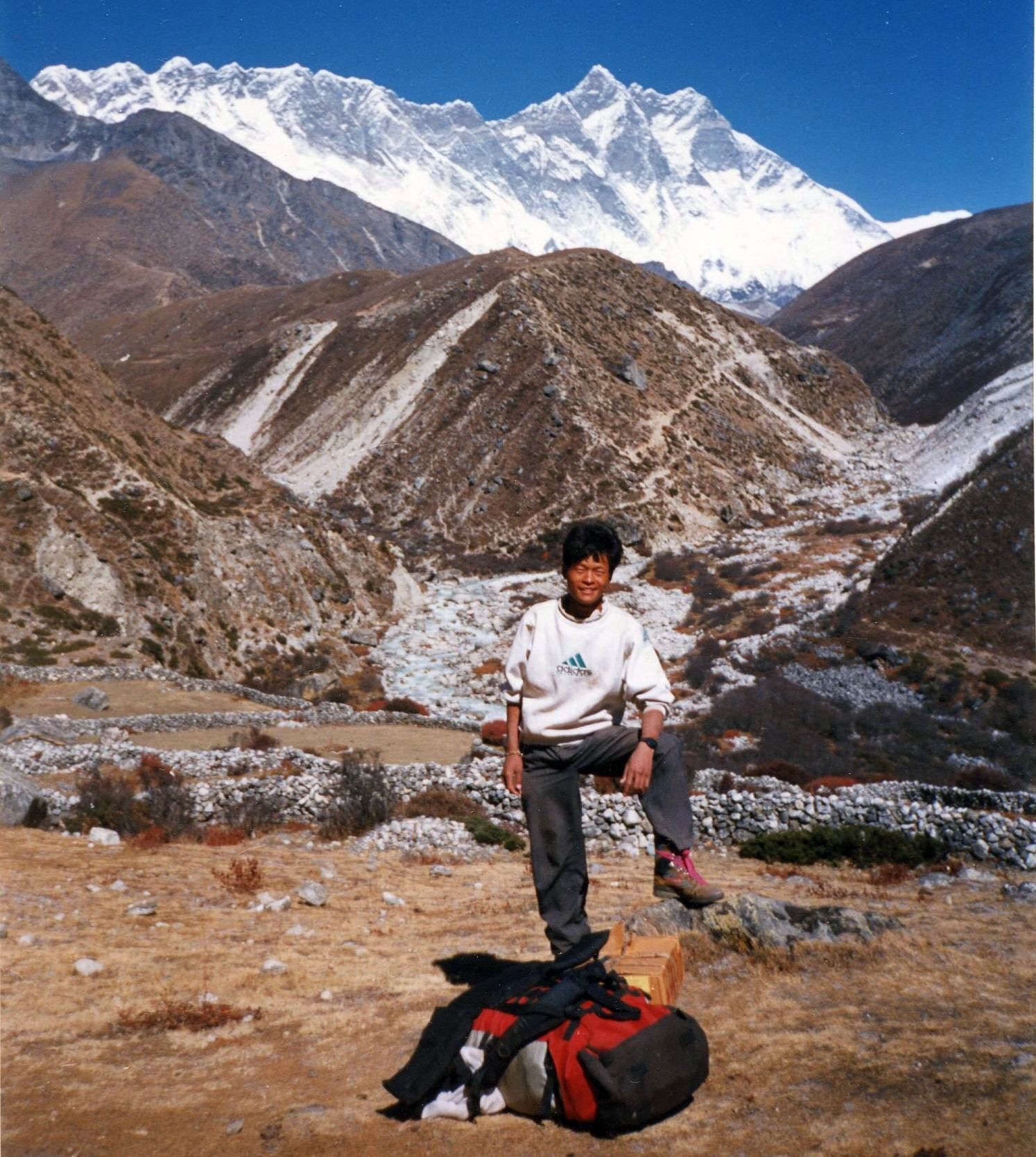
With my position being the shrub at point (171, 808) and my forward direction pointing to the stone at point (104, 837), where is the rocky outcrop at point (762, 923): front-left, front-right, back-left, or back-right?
front-left

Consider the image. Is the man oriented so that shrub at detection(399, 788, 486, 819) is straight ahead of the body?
no

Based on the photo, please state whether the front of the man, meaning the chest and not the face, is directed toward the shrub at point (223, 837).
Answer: no

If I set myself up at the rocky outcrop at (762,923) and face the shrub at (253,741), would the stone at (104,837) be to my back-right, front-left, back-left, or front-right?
front-left

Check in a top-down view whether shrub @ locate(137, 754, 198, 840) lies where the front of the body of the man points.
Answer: no

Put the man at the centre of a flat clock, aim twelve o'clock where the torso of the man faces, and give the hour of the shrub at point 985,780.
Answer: The shrub is roughly at 7 o'clock from the man.

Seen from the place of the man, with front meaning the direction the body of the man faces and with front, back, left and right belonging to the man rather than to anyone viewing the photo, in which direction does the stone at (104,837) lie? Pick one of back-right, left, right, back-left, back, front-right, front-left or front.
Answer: back-right

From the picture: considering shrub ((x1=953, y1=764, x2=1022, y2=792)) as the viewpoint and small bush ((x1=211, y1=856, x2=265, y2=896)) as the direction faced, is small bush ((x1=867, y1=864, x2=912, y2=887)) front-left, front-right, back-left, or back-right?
front-left

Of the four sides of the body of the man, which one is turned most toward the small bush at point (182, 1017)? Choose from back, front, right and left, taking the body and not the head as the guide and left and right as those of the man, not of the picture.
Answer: right

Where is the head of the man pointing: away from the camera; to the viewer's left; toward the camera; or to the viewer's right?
toward the camera

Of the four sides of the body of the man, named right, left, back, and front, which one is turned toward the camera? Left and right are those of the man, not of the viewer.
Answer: front

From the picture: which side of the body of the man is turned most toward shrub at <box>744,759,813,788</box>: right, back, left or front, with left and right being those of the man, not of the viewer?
back
